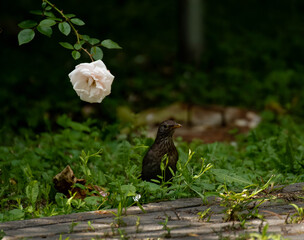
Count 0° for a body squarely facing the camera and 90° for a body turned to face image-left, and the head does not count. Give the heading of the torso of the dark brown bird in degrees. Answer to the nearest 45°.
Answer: approximately 270°

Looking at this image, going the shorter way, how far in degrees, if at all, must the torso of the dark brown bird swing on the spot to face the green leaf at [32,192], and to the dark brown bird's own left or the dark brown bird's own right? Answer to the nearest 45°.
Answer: approximately 90° to the dark brown bird's own right

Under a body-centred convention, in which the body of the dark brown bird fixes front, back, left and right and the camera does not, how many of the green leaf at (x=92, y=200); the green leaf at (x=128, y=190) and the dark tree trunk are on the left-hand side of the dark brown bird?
1

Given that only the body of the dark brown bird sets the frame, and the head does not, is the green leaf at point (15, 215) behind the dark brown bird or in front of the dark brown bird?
behind

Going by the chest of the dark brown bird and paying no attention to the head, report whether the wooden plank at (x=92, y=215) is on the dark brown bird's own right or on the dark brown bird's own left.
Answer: on the dark brown bird's own right
